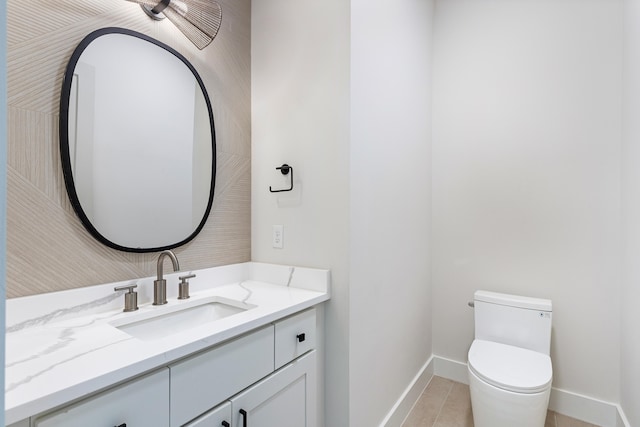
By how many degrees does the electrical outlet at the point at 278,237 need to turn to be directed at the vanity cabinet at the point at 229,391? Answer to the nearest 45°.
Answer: approximately 45° to its left

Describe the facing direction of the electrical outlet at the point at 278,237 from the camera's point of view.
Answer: facing the viewer and to the left of the viewer

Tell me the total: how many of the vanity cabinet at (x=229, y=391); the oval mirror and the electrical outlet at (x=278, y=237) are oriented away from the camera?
0

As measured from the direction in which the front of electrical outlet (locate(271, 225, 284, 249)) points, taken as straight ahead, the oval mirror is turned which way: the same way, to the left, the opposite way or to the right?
to the left

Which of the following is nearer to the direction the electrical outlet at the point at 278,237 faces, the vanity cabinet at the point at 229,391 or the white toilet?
the vanity cabinet

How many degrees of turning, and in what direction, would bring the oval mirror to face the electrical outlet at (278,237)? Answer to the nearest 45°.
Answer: approximately 45° to its left

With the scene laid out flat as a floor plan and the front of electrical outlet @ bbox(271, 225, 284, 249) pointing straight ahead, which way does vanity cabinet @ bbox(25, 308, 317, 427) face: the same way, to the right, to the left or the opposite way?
to the left

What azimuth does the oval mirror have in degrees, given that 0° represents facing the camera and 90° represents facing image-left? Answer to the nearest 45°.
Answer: approximately 315°

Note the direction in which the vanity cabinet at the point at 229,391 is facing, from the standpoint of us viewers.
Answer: facing the viewer and to the right of the viewer

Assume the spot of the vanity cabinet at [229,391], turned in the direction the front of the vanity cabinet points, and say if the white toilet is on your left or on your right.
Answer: on your left

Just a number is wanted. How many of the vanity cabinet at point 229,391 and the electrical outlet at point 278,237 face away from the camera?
0

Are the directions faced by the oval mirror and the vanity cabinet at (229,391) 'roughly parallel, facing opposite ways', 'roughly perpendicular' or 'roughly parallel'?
roughly parallel

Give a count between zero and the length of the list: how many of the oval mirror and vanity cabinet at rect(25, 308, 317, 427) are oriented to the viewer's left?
0
